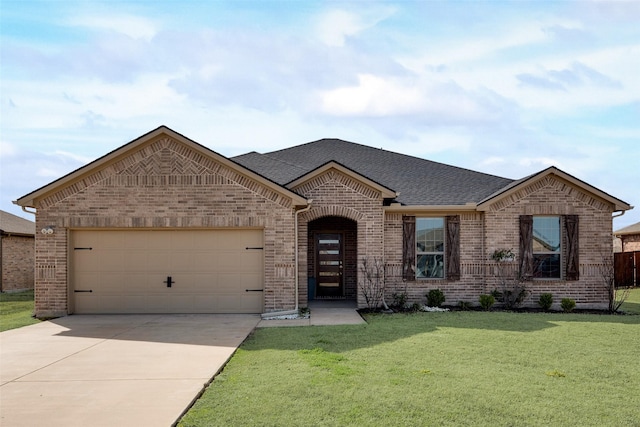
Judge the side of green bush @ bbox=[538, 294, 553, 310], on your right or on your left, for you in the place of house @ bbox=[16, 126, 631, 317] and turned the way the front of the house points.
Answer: on your left

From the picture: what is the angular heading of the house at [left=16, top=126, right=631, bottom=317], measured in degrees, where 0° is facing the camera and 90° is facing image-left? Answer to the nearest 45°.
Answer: approximately 0°

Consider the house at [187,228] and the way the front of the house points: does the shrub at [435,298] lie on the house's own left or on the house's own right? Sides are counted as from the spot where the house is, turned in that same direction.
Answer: on the house's own left
